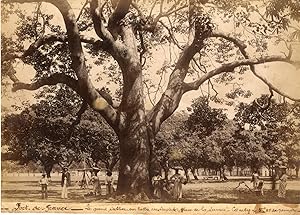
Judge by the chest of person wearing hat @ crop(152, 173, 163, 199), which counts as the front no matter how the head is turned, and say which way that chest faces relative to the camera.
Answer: toward the camera

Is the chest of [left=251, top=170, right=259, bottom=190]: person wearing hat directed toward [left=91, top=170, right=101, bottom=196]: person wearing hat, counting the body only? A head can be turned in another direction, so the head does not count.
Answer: no

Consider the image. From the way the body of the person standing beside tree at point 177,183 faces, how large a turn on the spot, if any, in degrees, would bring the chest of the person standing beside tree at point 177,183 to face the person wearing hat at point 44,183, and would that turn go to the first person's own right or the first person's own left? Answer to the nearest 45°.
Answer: approximately 90° to the first person's own right

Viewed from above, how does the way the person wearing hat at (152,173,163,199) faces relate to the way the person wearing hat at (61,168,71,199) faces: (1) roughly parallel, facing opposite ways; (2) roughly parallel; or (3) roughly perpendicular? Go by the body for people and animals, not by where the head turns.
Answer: roughly parallel

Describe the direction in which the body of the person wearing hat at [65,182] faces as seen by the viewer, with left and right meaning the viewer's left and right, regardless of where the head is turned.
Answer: facing the viewer

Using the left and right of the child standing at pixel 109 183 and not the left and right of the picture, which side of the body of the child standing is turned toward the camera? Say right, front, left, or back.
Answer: front

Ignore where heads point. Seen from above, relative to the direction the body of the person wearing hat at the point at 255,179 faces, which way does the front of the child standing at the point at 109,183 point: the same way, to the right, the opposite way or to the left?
the same way

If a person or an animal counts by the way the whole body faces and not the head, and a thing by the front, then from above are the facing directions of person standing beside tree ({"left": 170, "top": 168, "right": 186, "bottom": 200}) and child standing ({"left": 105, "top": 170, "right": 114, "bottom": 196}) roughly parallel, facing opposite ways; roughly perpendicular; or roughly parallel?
roughly parallel
